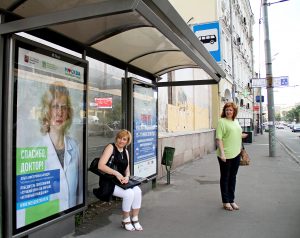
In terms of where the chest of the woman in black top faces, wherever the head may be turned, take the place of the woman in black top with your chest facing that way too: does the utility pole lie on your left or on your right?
on your left

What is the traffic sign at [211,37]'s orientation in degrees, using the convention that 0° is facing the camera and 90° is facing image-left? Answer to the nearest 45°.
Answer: approximately 0°

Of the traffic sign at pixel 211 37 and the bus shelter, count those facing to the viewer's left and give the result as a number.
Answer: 0

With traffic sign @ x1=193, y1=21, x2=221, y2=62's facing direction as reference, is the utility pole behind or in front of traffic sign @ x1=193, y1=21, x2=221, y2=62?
behind

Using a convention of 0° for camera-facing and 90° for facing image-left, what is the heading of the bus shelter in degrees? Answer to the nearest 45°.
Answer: approximately 315°

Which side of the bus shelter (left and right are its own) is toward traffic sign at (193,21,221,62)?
left

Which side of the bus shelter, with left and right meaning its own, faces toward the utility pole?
left
